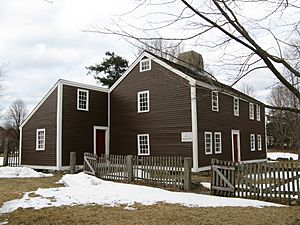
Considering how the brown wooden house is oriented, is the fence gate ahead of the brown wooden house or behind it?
ahead

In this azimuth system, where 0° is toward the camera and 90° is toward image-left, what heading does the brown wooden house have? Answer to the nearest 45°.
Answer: approximately 315°

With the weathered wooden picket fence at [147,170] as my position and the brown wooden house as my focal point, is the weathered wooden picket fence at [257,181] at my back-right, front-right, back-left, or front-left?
back-right

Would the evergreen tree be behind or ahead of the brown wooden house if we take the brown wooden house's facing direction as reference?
behind

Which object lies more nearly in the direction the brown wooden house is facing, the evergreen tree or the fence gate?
the fence gate

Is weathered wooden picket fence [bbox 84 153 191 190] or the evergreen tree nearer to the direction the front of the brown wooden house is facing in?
the weathered wooden picket fence

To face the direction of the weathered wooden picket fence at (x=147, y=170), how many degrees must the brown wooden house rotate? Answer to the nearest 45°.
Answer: approximately 45° to its right
